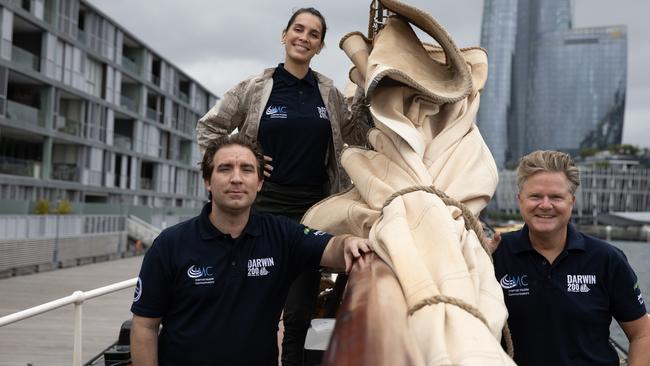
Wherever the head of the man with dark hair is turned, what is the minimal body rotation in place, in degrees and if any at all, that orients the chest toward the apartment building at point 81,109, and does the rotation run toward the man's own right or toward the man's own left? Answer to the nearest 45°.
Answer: approximately 180°

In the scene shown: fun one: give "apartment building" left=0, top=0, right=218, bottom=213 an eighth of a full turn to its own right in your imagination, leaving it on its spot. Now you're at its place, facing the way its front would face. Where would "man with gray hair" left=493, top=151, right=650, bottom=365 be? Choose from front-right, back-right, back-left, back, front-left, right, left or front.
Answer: front

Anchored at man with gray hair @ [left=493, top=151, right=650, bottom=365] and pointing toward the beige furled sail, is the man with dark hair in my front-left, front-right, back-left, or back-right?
front-left

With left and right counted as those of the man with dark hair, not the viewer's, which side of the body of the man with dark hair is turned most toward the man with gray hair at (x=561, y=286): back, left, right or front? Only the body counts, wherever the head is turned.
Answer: left

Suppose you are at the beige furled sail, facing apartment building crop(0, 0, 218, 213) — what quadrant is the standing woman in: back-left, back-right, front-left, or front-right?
front-left

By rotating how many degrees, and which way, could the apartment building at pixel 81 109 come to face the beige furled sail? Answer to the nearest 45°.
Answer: approximately 45° to its right

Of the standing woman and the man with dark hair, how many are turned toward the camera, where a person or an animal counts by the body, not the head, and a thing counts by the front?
2

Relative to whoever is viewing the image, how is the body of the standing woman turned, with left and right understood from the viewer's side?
facing the viewer

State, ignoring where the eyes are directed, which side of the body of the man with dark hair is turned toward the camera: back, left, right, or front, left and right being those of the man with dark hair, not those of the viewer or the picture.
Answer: front
